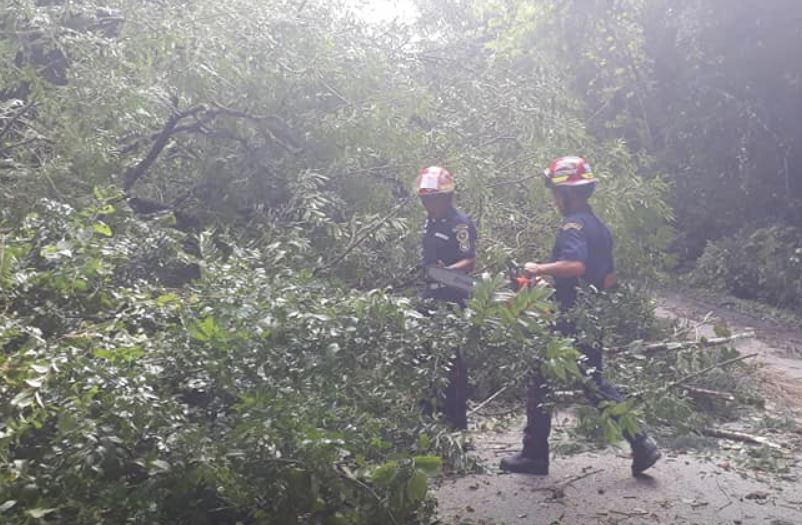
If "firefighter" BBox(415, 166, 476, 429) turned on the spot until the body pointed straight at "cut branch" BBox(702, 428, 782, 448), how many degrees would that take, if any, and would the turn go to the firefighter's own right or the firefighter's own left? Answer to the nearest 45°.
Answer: approximately 135° to the firefighter's own left

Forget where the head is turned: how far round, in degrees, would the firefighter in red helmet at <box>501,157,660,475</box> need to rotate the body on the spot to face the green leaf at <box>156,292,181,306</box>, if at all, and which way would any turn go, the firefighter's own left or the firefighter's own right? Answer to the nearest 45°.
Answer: approximately 45° to the firefighter's own left

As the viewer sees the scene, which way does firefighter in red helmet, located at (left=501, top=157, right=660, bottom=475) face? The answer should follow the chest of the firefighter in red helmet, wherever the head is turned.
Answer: to the viewer's left

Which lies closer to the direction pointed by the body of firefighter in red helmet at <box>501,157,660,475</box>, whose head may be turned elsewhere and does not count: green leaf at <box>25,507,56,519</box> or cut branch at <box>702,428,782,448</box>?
the green leaf

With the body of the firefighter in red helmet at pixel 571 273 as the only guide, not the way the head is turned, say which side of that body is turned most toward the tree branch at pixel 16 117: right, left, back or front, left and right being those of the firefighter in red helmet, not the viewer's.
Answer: front

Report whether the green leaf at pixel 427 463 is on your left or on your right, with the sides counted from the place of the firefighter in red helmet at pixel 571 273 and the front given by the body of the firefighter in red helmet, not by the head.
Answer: on your left

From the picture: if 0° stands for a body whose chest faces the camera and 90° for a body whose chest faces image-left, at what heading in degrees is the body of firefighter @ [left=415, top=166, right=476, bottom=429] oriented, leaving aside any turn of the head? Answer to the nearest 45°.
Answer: approximately 45°

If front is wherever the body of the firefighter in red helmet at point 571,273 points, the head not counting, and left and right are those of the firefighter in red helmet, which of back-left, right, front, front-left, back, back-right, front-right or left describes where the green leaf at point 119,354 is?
front-left

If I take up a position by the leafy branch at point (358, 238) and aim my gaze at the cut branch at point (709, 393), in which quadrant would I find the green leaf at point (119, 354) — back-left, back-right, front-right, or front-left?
back-right

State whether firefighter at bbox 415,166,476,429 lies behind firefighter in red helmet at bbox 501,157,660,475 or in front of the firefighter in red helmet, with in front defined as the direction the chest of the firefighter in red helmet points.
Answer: in front
